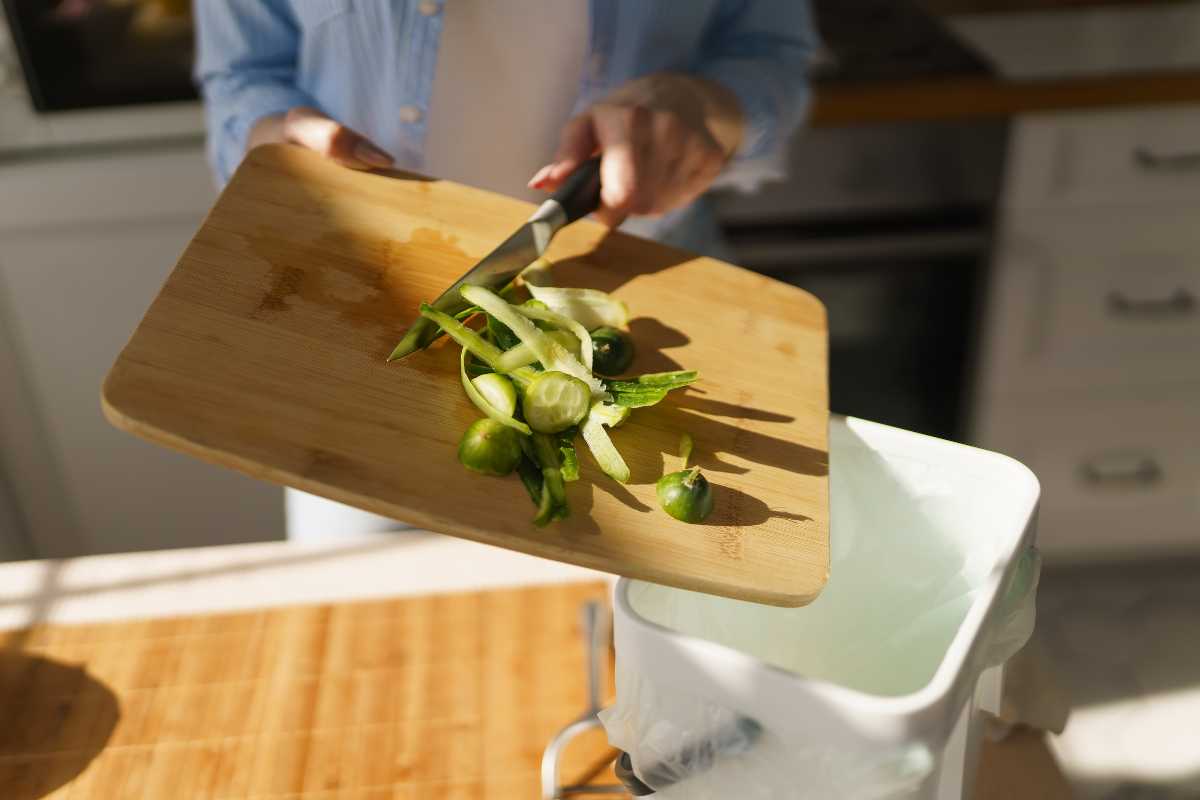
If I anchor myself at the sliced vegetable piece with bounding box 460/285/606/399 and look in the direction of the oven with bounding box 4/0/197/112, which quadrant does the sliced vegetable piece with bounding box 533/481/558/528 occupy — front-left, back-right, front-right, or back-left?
back-left

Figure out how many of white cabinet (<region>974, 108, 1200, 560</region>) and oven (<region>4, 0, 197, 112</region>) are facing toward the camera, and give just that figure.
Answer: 2

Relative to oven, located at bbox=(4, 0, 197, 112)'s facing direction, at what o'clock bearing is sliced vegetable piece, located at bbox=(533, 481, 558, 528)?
The sliced vegetable piece is roughly at 12 o'clock from the oven.

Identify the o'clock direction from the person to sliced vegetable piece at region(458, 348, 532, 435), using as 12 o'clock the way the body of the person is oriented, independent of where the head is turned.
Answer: The sliced vegetable piece is roughly at 12 o'clock from the person.

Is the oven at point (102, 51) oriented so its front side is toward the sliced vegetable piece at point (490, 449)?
yes

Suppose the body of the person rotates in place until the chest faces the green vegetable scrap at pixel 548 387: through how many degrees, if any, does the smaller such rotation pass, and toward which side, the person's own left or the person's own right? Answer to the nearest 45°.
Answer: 0° — they already face it

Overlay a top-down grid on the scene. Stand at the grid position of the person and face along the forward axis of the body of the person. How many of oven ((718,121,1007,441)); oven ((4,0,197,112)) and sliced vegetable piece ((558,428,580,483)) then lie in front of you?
1

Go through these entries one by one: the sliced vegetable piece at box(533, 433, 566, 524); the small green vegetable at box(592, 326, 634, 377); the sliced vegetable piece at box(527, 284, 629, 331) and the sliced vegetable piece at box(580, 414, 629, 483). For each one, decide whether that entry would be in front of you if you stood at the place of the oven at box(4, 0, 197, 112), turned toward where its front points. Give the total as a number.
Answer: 4

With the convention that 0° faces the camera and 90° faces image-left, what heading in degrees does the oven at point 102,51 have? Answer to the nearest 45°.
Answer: approximately 0°

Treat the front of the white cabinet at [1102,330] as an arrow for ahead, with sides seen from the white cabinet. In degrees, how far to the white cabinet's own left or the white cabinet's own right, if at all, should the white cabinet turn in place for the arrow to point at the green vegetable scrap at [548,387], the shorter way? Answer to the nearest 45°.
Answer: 0° — it already faces it
